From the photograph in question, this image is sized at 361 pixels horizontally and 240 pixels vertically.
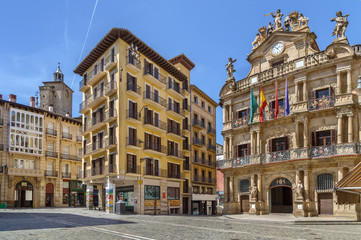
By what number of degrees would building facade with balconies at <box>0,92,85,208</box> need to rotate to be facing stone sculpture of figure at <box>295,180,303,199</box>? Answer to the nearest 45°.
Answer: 0° — it already faces it

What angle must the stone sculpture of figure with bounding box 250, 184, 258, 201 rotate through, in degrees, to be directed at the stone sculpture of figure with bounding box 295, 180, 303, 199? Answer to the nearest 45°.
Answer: approximately 90° to its left

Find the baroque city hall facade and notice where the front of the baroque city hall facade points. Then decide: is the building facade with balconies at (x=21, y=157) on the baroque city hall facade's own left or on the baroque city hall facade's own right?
on the baroque city hall facade's own right
